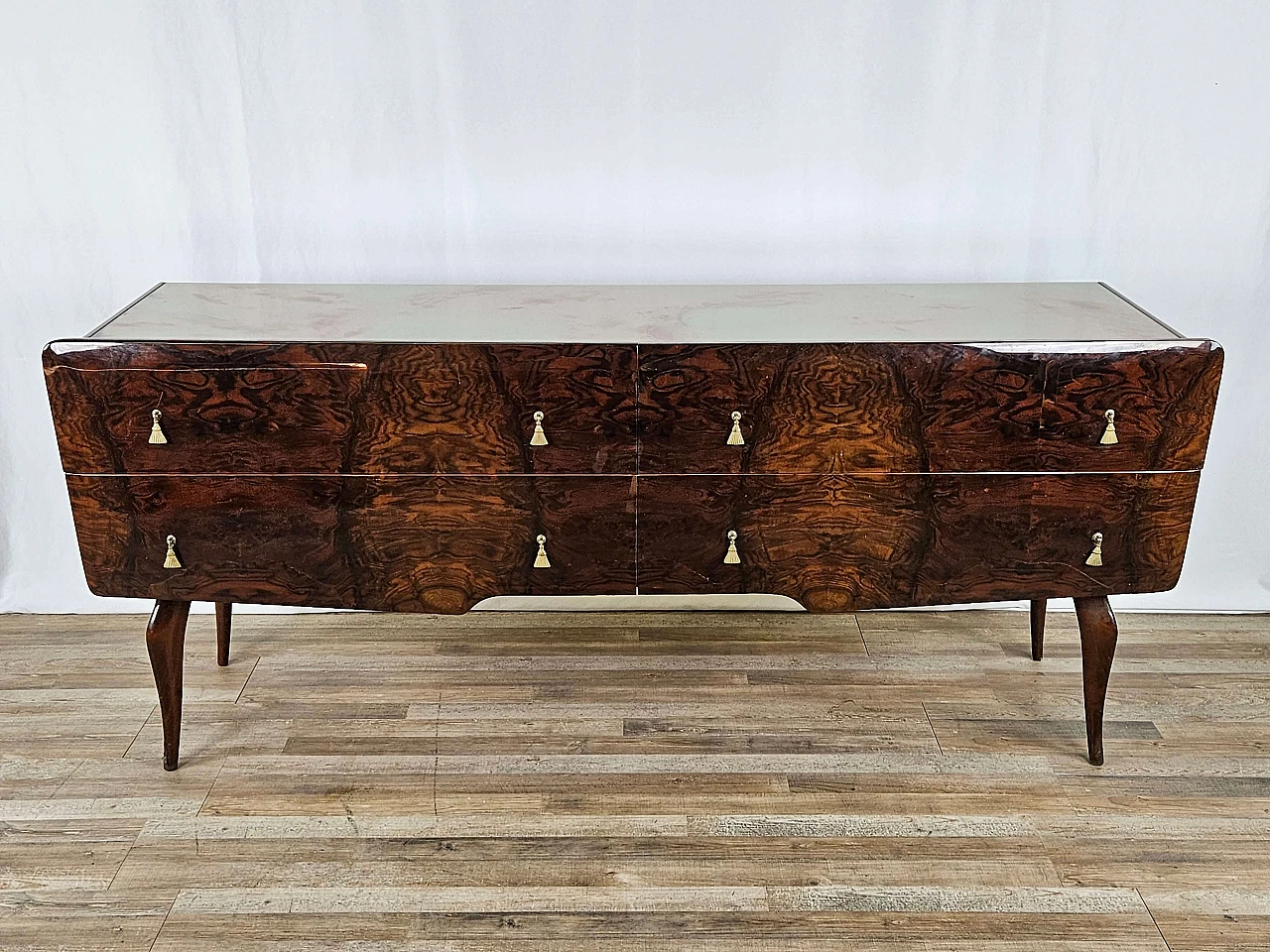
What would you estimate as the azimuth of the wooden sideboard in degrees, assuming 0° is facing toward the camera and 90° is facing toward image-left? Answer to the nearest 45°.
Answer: approximately 0°
